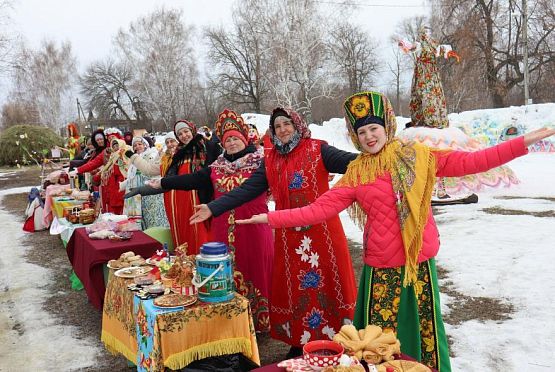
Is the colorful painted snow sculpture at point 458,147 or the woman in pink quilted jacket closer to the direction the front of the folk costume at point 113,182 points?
the woman in pink quilted jacket

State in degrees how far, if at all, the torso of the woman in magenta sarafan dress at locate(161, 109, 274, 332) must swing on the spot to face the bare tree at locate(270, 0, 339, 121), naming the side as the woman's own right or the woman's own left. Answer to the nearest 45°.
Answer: approximately 135° to the woman's own right

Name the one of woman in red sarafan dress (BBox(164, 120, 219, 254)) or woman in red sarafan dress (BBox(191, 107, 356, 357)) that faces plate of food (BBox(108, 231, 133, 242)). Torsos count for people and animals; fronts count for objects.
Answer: woman in red sarafan dress (BBox(164, 120, 219, 254))

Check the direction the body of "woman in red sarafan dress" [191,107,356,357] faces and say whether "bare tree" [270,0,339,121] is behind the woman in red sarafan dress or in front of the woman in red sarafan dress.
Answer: behind

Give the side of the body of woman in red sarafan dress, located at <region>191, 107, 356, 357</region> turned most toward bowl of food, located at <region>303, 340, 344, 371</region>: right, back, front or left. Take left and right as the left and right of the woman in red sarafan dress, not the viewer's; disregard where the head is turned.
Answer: front

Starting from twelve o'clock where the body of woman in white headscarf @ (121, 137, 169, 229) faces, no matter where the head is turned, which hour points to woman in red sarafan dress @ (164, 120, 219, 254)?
The woman in red sarafan dress is roughly at 10 o'clock from the woman in white headscarf.

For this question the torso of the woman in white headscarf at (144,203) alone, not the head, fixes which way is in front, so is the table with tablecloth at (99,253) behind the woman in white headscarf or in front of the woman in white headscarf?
in front

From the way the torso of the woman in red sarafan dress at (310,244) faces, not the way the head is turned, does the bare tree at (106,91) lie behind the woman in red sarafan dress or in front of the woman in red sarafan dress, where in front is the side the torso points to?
behind

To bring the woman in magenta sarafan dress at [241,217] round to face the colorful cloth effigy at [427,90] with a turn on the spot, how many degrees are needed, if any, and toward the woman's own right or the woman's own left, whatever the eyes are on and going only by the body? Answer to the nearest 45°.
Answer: approximately 180°

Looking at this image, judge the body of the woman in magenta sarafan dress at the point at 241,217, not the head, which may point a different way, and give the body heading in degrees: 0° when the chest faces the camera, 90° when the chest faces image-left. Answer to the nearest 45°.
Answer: approximately 45°

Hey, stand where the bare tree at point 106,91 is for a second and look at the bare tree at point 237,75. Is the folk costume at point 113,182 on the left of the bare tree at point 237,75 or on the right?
right

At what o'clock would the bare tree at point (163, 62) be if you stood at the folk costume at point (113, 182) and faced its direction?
The bare tree is roughly at 5 o'clock from the folk costume.

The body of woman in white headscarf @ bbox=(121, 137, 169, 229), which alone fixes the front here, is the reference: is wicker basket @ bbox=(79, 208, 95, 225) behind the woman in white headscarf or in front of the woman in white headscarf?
in front

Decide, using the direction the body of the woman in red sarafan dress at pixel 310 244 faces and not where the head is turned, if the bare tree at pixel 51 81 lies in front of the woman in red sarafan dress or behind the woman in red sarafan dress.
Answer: behind
